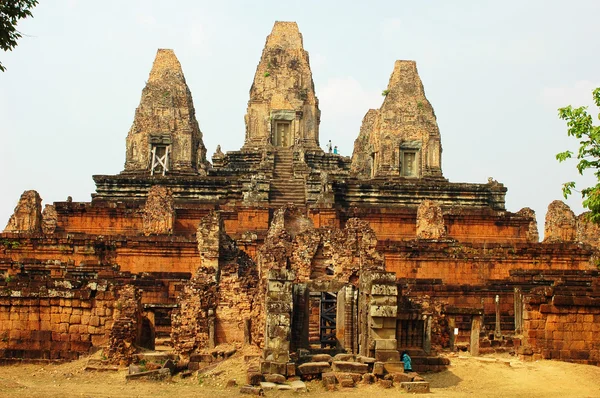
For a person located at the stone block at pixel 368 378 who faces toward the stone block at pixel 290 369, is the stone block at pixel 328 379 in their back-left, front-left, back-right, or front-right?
front-left

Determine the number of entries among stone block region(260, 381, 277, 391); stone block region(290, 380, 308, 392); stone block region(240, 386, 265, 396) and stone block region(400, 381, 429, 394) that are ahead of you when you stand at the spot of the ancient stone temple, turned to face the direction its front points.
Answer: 4

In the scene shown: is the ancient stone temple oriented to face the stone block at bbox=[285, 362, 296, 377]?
yes

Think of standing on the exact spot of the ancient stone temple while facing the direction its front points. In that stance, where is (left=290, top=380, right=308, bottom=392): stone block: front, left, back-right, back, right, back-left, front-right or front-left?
front

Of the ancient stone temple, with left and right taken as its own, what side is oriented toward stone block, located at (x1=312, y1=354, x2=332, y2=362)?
front

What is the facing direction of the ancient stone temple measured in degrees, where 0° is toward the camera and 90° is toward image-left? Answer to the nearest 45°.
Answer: approximately 0°

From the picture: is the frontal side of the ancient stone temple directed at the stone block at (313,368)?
yes

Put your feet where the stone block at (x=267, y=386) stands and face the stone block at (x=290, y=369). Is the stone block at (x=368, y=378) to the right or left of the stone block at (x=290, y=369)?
right

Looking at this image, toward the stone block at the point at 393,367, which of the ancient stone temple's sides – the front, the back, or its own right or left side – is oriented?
front

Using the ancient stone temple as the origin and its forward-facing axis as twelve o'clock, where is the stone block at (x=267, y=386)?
The stone block is roughly at 12 o'clock from the ancient stone temple.

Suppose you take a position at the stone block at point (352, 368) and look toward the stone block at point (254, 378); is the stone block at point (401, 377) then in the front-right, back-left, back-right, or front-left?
back-left
